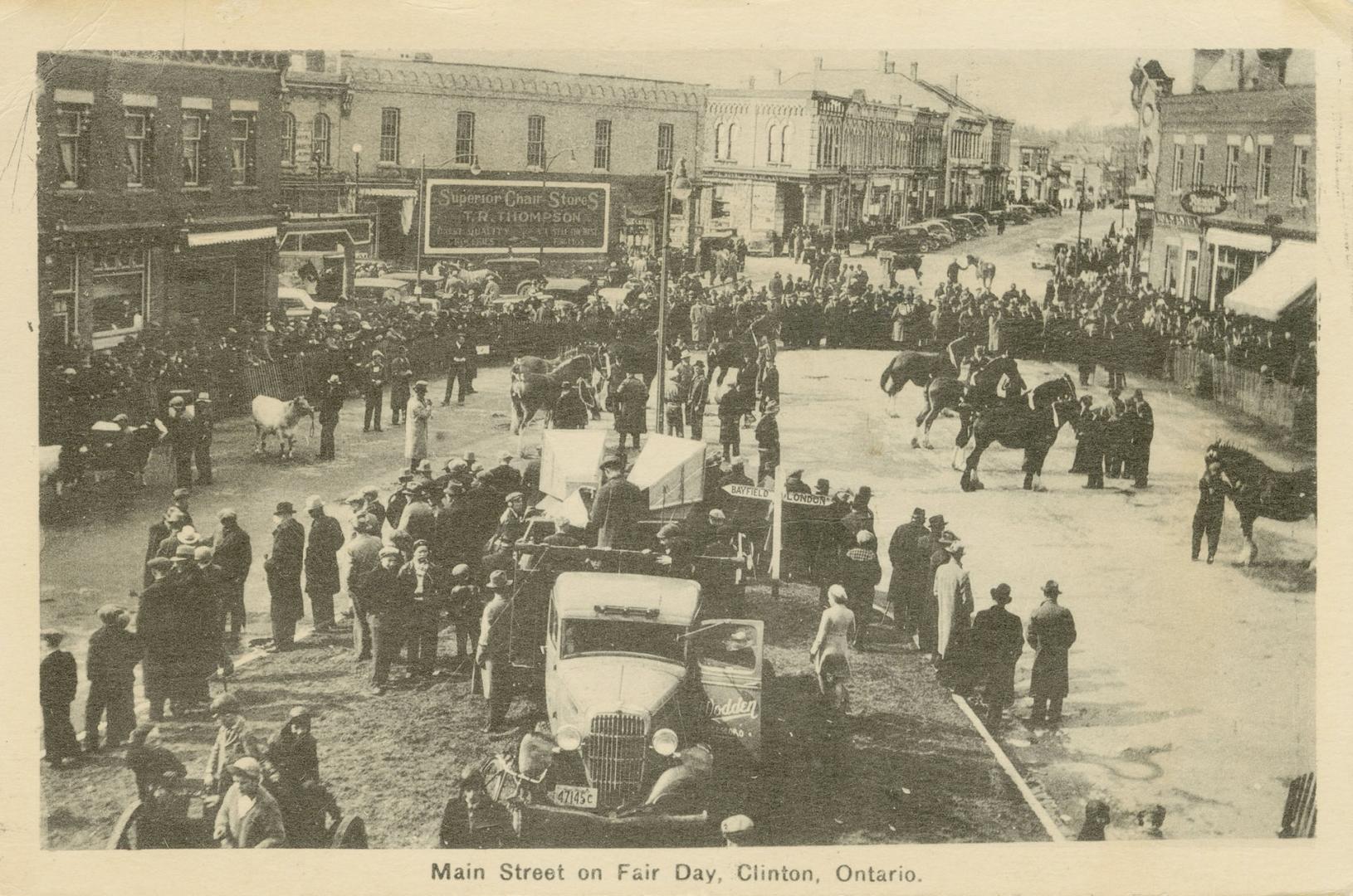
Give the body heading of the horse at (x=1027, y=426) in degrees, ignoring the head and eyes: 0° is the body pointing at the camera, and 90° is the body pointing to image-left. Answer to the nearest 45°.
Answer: approximately 270°

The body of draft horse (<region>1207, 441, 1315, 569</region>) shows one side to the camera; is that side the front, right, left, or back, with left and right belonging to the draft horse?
left

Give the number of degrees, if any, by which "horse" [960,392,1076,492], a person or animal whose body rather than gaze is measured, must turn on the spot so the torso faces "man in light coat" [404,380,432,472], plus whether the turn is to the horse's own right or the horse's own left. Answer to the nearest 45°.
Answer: approximately 180°

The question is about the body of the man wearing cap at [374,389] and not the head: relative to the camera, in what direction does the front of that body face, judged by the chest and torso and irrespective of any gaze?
toward the camera

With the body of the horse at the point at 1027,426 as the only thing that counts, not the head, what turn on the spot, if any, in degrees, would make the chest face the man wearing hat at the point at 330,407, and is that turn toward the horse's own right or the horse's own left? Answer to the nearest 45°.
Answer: approximately 180°

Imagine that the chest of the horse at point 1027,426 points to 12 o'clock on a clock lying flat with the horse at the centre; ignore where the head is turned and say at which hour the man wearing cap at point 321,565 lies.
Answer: The man wearing cap is roughly at 5 o'clock from the horse.

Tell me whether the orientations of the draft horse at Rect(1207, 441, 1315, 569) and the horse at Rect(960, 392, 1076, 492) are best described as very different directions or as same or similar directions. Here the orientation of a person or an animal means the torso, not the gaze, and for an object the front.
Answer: very different directions
